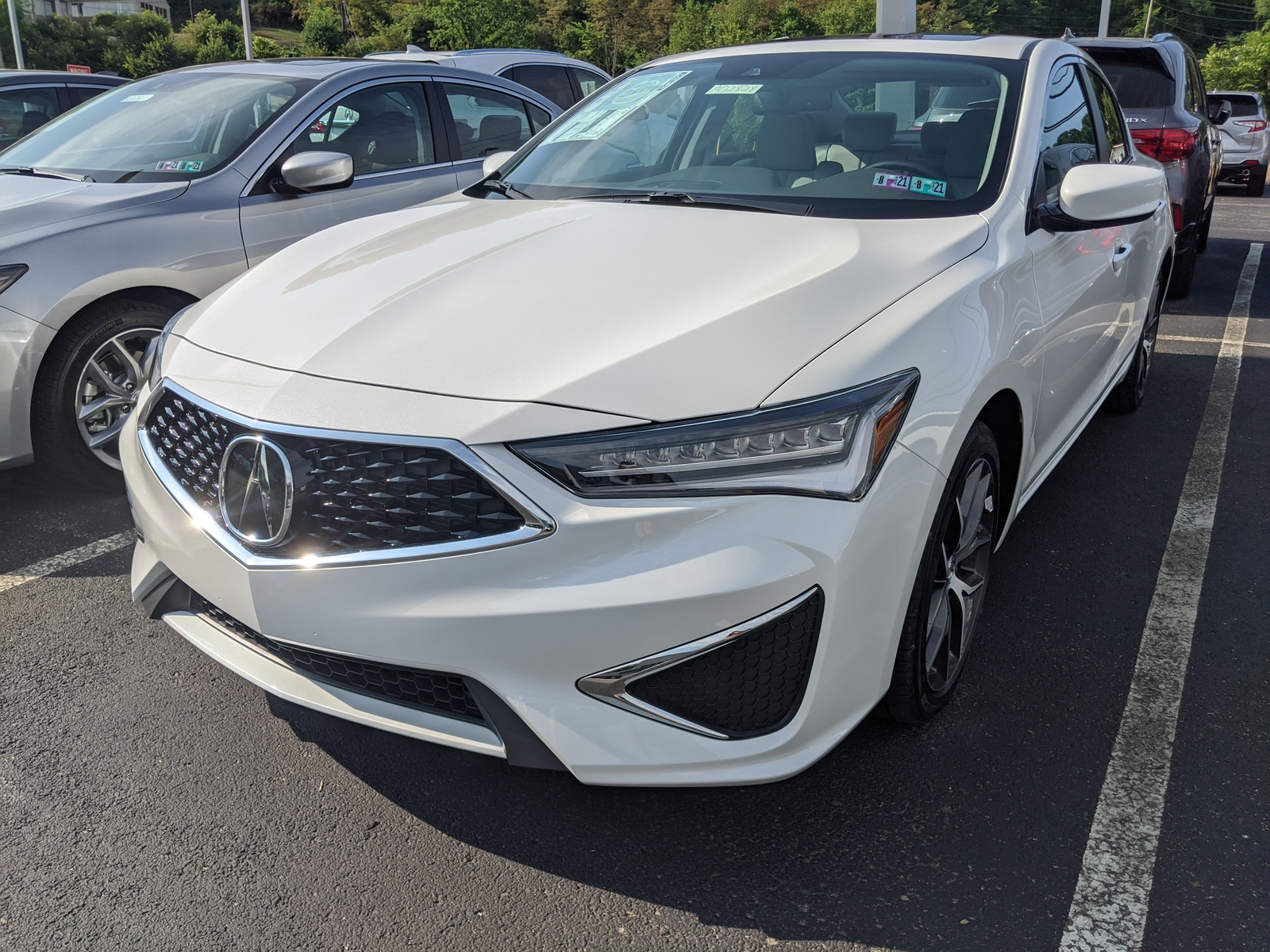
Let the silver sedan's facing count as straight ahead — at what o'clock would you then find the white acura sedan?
The white acura sedan is roughly at 10 o'clock from the silver sedan.

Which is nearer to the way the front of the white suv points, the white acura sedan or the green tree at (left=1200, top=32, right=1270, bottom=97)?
the green tree

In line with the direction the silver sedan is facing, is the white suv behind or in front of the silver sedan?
behind

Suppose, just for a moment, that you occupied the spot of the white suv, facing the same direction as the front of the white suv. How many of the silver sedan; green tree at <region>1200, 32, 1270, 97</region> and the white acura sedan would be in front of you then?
1

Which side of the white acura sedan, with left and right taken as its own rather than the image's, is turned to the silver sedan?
right

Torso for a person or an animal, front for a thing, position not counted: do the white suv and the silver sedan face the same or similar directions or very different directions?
very different directions

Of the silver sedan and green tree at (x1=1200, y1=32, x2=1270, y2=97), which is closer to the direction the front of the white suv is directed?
the green tree

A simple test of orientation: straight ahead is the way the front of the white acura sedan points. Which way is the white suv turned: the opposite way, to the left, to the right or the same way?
the opposite way

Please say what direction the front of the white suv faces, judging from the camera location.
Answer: facing away from the viewer and to the right of the viewer

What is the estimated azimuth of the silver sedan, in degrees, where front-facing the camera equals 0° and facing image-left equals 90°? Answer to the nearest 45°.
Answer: approximately 45°

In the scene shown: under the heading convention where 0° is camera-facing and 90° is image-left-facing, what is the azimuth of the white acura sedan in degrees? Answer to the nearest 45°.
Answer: approximately 45°

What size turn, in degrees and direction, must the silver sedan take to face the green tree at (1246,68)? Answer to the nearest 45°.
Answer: approximately 180°

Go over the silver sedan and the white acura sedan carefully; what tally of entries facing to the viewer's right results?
0
